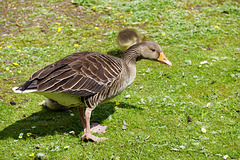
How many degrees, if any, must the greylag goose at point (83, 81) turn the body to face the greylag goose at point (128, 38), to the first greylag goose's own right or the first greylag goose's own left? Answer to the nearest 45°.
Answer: approximately 90° to the first greylag goose's own left

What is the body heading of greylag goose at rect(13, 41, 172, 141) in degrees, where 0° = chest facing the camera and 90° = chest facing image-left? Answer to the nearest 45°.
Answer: approximately 270°
